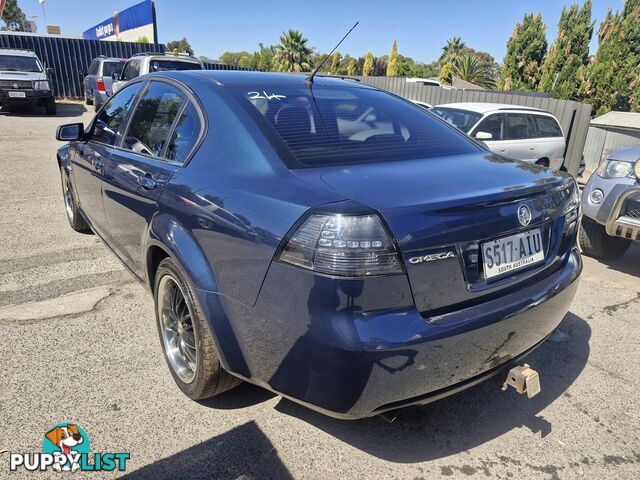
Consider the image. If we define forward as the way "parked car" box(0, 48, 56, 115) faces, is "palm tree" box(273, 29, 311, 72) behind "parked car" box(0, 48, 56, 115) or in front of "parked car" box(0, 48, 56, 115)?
behind

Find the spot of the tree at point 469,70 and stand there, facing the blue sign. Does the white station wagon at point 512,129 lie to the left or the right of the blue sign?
left

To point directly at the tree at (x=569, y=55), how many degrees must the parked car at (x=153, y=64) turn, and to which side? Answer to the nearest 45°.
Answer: approximately 90° to its right

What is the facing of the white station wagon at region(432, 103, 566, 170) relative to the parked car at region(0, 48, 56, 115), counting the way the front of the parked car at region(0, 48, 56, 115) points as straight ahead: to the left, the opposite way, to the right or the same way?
to the right

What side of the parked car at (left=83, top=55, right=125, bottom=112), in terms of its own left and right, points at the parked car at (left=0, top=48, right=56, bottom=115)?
left

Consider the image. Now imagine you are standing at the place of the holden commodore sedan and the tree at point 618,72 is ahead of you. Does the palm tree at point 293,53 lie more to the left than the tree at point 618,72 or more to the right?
left

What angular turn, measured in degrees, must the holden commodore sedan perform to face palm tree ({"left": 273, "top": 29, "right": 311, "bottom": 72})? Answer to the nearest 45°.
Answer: approximately 45° to its right

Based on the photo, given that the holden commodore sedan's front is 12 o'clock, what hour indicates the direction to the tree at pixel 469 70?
The tree is roughly at 2 o'clock from the holden commodore sedan.

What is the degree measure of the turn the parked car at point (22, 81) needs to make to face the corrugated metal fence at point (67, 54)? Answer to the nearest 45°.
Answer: approximately 180°

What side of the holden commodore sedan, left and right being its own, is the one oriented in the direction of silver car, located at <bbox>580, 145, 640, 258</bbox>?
right
